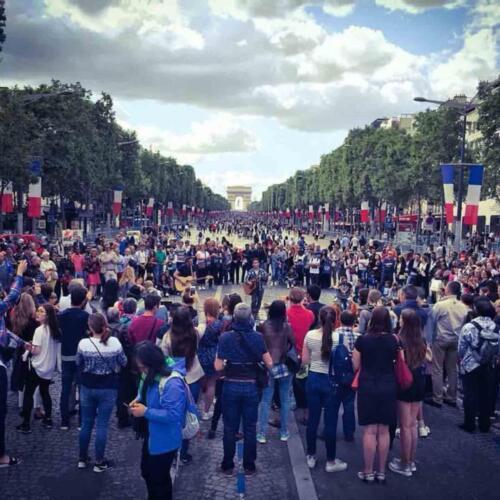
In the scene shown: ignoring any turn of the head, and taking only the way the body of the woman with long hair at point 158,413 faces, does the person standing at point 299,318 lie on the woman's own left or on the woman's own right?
on the woman's own right

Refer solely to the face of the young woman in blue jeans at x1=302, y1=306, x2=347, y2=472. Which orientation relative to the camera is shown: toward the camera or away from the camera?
away from the camera

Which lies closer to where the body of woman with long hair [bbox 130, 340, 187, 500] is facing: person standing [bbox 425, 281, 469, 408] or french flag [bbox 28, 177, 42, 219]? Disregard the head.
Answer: the french flag

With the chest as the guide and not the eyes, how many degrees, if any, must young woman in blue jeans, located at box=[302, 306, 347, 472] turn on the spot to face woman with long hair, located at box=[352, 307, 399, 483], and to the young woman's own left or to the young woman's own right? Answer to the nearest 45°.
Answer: approximately 135° to the young woman's own right

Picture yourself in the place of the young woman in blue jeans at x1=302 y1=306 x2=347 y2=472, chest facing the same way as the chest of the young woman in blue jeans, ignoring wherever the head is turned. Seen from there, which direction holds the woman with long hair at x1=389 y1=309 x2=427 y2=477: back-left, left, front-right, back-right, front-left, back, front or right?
right

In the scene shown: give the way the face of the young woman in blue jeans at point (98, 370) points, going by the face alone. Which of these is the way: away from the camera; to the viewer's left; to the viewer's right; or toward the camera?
away from the camera

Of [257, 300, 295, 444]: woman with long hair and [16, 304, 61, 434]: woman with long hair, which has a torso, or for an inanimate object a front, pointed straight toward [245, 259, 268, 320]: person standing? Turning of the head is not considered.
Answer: [257, 300, 295, 444]: woman with long hair

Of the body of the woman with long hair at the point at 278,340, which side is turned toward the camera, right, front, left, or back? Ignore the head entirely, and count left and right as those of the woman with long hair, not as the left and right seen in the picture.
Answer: back

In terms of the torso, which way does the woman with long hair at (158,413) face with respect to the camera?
to the viewer's left

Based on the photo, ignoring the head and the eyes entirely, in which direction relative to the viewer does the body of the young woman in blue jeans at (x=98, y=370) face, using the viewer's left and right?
facing away from the viewer

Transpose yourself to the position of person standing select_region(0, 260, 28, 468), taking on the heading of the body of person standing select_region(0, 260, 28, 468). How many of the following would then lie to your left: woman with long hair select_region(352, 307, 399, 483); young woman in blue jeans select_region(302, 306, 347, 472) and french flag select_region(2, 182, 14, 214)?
1

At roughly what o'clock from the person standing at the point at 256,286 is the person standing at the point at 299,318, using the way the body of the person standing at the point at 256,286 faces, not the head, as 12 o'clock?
the person standing at the point at 299,318 is roughly at 12 o'clock from the person standing at the point at 256,286.

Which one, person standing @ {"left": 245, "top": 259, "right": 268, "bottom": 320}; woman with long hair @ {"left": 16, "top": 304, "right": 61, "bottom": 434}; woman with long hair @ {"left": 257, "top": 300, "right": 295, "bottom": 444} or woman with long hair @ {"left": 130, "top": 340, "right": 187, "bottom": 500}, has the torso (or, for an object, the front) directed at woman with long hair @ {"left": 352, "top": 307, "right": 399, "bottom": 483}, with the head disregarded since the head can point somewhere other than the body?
the person standing

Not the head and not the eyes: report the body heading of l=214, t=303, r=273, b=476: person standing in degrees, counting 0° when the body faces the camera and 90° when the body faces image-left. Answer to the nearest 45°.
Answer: approximately 180°

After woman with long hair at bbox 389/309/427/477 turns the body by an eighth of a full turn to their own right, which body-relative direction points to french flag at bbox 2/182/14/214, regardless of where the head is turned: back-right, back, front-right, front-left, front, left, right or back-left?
front-left

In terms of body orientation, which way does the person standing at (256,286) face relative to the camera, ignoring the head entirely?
toward the camera

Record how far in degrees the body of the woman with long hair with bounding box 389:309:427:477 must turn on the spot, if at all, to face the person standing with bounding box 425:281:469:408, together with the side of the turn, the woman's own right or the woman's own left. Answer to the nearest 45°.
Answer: approximately 45° to the woman's own right
